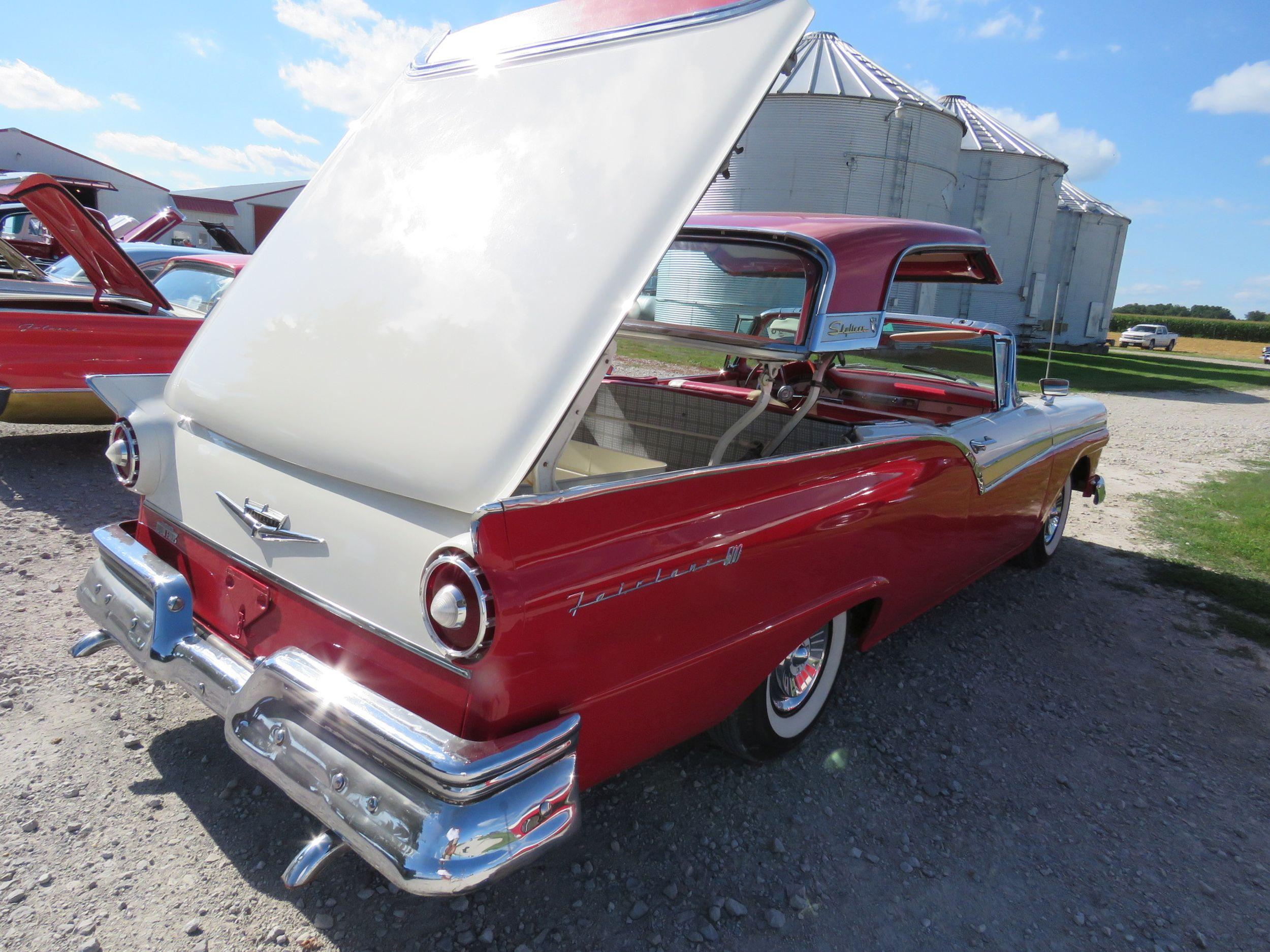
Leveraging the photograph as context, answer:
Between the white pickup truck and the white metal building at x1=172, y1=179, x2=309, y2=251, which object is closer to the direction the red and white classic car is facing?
the white pickup truck

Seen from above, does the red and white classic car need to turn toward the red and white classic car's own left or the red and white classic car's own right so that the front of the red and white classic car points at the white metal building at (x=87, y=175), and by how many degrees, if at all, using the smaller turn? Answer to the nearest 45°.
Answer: approximately 90° to the red and white classic car's own left

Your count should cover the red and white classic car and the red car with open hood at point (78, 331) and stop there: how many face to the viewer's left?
1

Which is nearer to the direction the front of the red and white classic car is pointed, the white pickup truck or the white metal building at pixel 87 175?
the white pickup truck

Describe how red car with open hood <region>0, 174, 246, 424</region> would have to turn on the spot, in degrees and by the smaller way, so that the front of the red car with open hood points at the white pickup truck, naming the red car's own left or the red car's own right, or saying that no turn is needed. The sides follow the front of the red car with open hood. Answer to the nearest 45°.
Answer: approximately 180°

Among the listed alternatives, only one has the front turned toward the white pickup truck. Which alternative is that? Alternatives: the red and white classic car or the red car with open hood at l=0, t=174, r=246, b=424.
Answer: the red and white classic car

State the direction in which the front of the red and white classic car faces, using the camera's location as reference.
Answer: facing away from the viewer and to the right of the viewer

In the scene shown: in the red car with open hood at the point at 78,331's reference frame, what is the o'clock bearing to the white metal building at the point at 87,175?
The white metal building is roughly at 3 o'clock from the red car with open hood.

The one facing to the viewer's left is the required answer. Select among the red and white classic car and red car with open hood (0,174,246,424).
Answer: the red car with open hood

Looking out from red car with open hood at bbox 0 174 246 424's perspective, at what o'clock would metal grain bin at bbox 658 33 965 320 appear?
The metal grain bin is roughly at 5 o'clock from the red car with open hood.

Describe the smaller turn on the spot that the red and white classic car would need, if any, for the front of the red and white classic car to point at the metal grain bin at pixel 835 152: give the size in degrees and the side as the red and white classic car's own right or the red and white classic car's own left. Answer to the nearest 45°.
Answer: approximately 45° to the red and white classic car's own left

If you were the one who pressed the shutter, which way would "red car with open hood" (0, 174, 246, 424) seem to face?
facing to the left of the viewer

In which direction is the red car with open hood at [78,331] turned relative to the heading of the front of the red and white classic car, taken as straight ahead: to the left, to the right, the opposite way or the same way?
the opposite way

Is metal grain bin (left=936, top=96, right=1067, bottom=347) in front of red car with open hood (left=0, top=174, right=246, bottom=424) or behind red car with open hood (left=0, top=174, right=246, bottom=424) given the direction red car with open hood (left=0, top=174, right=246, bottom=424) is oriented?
behind
